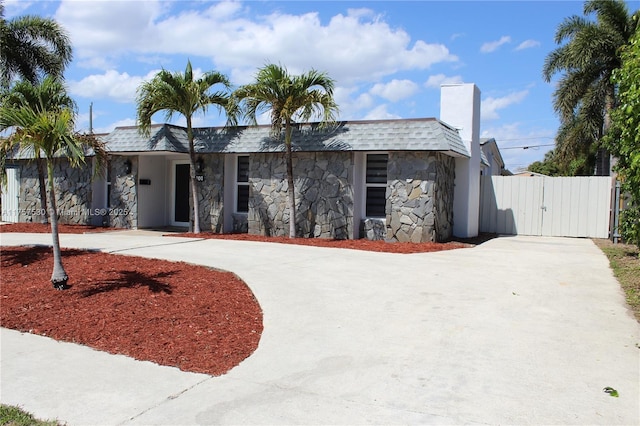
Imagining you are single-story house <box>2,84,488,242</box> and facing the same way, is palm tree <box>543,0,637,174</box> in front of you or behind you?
behind

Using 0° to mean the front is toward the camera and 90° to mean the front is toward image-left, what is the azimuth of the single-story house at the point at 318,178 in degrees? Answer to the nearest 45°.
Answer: approximately 45°

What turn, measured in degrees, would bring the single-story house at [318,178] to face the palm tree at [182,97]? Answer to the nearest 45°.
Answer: approximately 45° to its right

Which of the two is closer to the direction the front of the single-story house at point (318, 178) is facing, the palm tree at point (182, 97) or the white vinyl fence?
the palm tree

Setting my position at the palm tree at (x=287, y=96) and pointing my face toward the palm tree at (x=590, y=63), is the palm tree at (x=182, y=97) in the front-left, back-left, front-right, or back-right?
back-left

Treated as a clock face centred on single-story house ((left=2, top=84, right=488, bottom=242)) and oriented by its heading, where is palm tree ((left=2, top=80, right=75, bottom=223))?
The palm tree is roughly at 2 o'clock from the single-story house.

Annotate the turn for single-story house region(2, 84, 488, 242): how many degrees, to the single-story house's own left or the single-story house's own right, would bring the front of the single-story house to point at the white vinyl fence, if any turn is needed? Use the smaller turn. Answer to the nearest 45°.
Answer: approximately 135° to the single-story house's own left

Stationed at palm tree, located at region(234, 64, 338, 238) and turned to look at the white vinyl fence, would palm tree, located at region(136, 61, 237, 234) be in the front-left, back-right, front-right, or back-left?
back-left

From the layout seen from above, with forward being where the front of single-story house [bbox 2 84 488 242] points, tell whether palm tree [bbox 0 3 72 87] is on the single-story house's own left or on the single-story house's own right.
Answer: on the single-story house's own right
